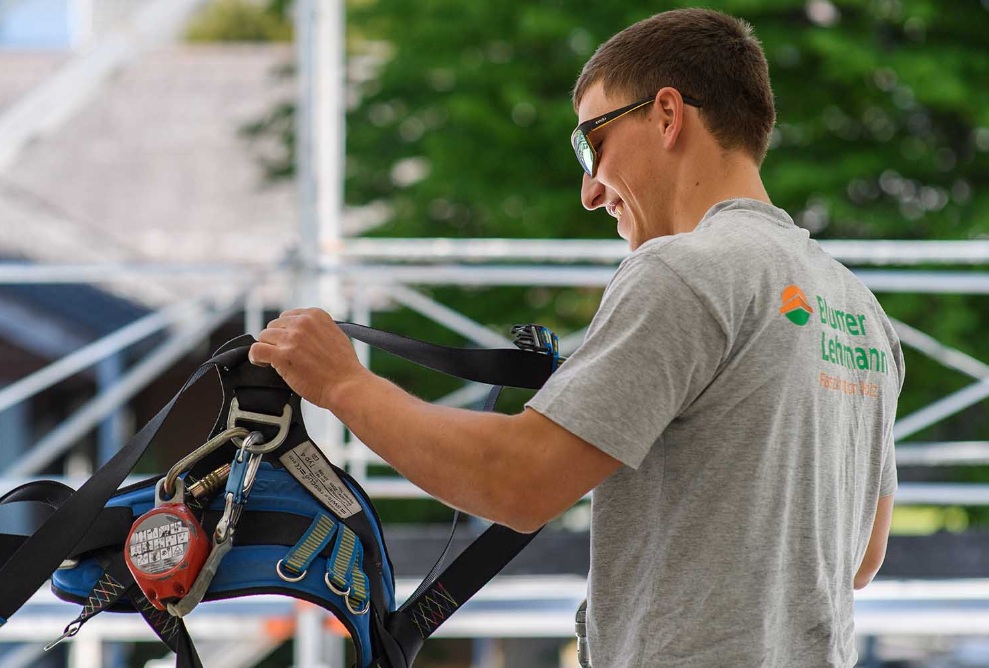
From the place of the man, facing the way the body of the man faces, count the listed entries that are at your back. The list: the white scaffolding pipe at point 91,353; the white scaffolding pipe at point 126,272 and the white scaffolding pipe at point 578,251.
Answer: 0

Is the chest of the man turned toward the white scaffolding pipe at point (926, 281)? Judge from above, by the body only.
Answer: no

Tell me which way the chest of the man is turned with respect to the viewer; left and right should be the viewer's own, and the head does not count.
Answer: facing away from the viewer and to the left of the viewer

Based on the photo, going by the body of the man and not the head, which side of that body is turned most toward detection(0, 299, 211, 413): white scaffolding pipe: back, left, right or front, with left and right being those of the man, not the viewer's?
front

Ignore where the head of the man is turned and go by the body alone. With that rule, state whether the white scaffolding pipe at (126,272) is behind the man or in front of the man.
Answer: in front

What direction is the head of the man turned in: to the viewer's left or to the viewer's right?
to the viewer's left

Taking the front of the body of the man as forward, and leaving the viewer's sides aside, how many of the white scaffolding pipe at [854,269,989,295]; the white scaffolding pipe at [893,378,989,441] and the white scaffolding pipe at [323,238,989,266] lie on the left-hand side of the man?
0
